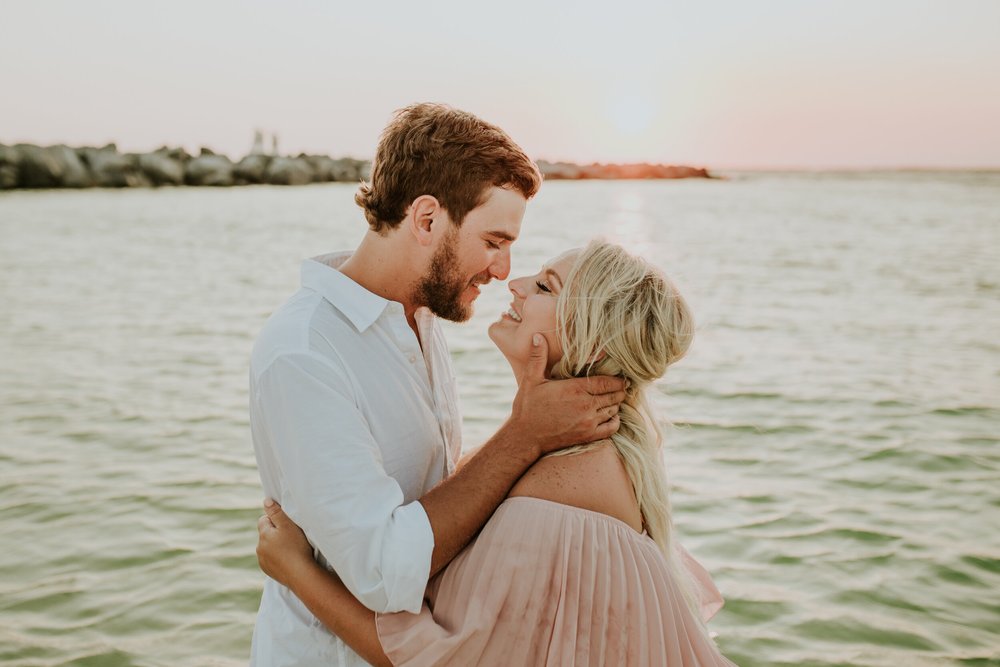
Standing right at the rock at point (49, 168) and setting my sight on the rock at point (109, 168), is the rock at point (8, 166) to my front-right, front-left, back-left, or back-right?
back-left

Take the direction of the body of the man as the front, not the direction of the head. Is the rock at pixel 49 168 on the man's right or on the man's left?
on the man's left

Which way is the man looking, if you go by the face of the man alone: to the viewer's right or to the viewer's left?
to the viewer's right

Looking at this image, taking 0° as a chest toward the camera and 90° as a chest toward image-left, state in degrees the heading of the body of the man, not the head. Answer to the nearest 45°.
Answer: approximately 270°

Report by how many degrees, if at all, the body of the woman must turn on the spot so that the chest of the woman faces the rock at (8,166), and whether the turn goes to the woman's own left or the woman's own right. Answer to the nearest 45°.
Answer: approximately 45° to the woman's own right

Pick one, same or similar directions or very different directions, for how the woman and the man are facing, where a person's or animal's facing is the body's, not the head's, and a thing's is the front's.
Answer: very different directions

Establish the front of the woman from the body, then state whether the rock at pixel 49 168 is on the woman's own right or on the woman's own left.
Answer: on the woman's own right

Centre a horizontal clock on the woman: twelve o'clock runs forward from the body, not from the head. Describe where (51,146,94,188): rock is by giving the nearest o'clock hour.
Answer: The rock is roughly at 2 o'clock from the woman.

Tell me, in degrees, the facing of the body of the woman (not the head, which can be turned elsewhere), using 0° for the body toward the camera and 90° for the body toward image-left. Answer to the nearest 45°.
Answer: approximately 90°

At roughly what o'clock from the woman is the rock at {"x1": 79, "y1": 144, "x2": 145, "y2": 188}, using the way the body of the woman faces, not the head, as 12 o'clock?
The rock is roughly at 2 o'clock from the woman.

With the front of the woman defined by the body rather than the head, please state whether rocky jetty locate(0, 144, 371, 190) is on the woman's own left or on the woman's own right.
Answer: on the woman's own right
